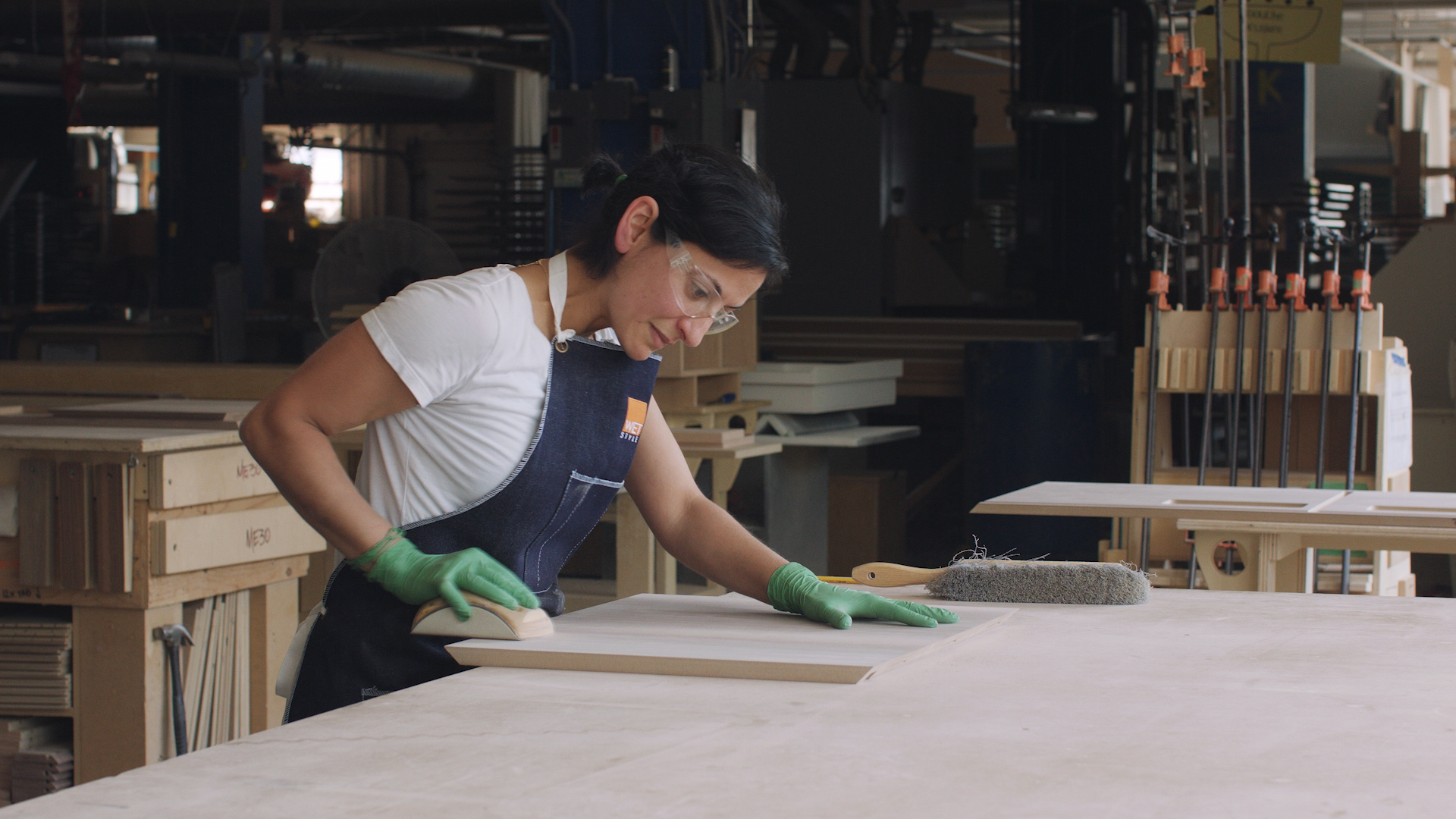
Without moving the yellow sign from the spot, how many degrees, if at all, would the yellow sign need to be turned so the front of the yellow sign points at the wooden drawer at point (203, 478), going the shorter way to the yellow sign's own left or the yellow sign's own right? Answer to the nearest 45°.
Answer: approximately 45° to the yellow sign's own right

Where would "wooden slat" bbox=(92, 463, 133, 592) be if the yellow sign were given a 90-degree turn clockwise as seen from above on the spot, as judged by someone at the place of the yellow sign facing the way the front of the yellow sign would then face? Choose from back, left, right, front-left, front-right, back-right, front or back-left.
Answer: front-left

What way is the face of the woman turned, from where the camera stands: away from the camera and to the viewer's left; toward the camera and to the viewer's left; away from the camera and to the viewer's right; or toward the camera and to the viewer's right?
toward the camera and to the viewer's right

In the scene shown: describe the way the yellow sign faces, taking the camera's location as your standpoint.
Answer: facing the viewer

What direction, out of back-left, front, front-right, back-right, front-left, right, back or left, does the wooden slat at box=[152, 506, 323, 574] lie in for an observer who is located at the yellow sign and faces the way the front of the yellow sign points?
front-right

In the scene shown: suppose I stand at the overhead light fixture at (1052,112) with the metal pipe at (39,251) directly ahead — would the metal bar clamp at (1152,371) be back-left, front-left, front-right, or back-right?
back-left

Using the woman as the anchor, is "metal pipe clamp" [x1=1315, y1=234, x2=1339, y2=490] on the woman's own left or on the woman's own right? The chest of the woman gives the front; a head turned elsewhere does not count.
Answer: on the woman's own left

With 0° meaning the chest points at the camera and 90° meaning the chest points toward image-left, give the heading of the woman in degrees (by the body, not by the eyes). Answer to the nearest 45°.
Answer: approximately 315°

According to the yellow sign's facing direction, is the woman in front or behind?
in front

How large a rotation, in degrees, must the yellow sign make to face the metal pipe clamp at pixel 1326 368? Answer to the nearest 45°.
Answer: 0° — it already faces it

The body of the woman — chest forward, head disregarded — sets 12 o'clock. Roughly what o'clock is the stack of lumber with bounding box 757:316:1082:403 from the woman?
The stack of lumber is roughly at 8 o'clock from the woman.

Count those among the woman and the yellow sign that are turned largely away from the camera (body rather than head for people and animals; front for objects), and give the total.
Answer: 0

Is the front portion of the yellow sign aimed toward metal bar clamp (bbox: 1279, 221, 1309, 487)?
yes

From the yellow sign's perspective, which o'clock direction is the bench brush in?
The bench brush is roughly at 12 o'clock from the yellow sign.
